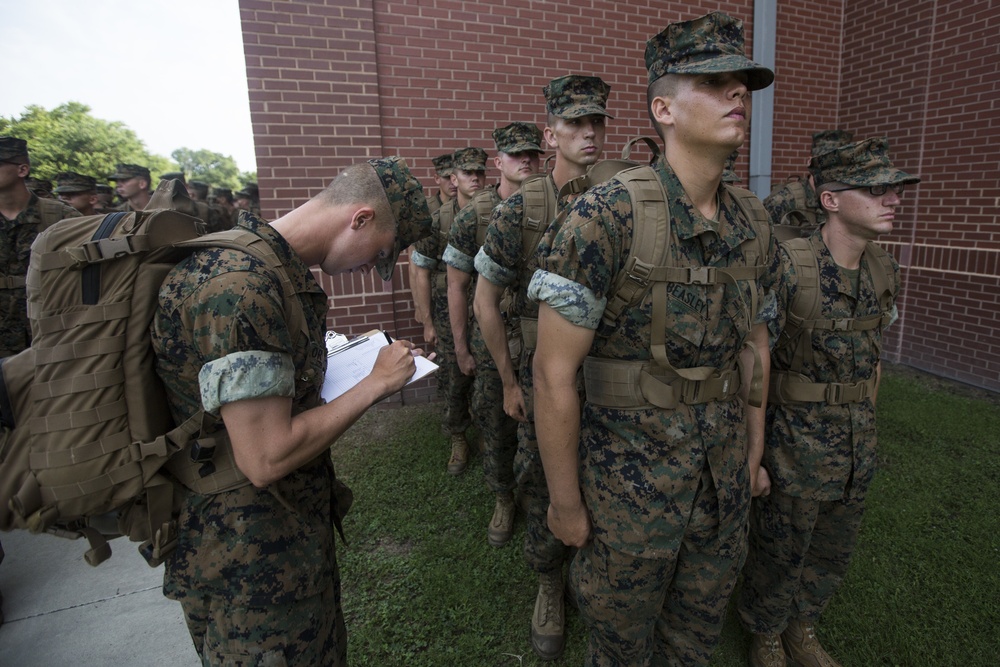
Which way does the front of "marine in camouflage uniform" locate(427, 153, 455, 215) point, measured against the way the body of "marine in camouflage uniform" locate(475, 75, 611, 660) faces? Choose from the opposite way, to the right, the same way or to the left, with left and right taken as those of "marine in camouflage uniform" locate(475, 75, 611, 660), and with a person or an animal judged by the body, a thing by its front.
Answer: the same way

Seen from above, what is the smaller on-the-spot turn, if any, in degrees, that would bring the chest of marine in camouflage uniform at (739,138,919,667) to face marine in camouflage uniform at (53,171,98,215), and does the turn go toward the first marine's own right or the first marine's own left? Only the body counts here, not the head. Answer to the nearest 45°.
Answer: approximately 135° to the first marine's own right

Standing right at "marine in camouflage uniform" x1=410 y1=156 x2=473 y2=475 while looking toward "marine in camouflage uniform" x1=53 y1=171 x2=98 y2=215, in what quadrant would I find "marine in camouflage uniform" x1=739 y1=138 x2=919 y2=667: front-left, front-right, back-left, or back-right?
back-left

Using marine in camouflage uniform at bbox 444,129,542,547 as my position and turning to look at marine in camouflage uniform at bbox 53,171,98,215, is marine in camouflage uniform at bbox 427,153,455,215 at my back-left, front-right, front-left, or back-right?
front-right

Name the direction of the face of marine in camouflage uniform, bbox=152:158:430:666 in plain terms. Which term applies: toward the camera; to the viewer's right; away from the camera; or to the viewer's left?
to the viewer's right

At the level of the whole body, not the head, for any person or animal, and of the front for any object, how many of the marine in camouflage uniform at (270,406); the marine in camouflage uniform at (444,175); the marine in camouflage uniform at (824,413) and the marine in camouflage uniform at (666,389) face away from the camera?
0

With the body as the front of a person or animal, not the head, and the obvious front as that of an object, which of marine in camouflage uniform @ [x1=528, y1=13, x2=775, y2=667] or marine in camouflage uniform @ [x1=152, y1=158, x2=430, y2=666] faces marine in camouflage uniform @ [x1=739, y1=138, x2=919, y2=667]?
marine in camouflage uniform @ [x1=152, y1=158, x2=430, y2=666]

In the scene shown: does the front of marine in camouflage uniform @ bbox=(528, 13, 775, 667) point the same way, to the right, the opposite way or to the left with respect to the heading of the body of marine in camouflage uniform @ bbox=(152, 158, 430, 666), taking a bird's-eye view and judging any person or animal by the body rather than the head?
to the right

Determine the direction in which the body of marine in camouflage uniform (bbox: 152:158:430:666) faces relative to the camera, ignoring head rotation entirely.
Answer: to the viewer's right

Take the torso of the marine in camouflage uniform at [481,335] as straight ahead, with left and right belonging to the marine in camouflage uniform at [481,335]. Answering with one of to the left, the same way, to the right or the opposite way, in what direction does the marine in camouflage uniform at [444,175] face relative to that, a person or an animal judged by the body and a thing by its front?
the same way

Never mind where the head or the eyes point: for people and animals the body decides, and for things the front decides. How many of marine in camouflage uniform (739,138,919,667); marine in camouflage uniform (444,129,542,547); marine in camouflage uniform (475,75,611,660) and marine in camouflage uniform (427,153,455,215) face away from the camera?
0

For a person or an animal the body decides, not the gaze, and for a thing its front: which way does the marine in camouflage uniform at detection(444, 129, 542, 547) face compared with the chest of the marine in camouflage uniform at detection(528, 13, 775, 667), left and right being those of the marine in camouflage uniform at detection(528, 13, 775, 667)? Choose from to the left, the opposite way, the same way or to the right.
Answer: the same way

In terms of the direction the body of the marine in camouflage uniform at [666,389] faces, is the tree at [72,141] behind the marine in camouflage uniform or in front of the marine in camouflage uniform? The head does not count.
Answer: behind

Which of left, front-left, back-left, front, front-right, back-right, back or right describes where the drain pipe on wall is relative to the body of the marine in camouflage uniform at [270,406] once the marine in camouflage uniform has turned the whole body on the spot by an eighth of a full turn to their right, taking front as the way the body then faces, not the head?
left
